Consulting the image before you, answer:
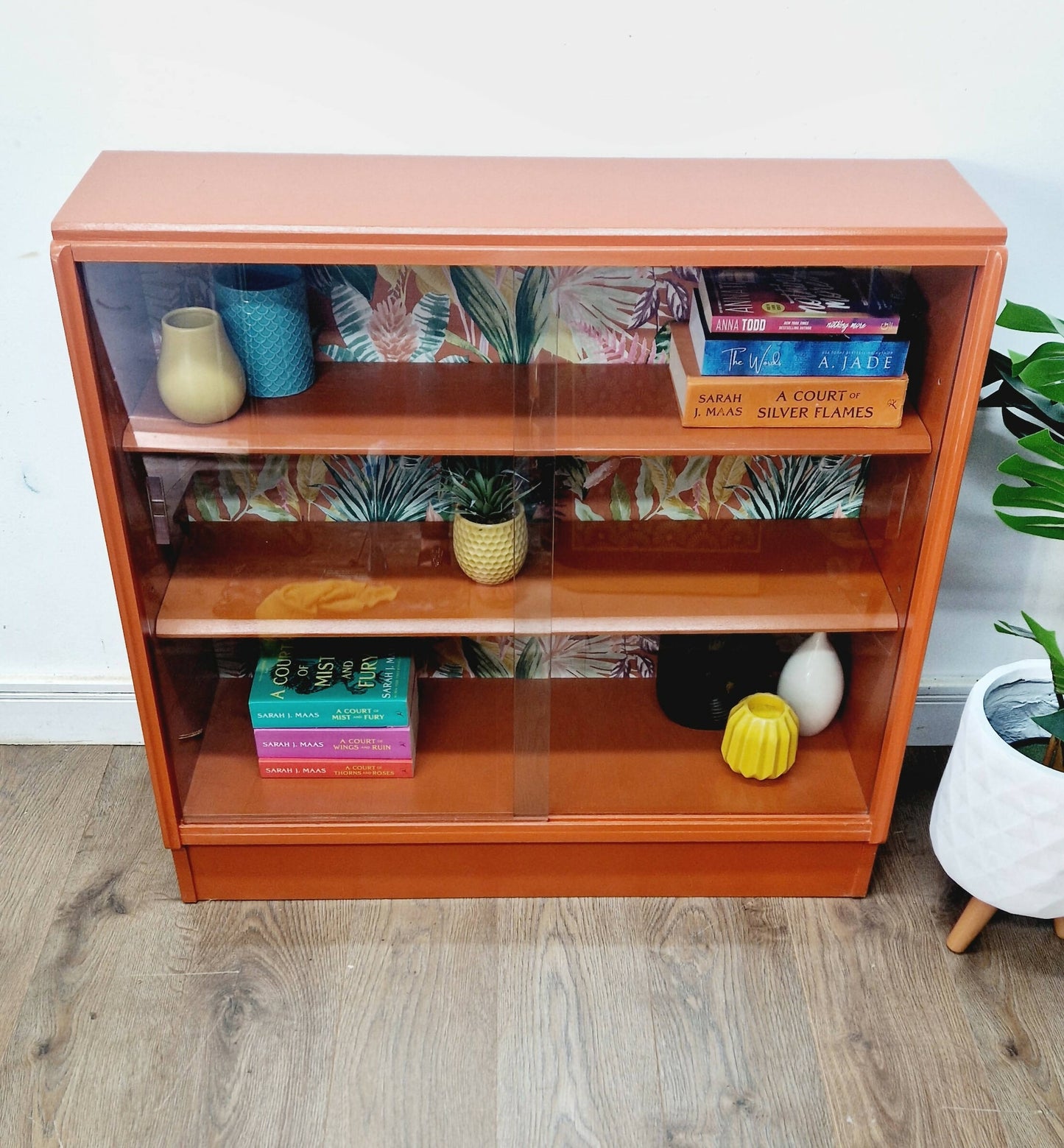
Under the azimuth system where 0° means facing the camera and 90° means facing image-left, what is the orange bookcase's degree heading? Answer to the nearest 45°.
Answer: approximately 0°

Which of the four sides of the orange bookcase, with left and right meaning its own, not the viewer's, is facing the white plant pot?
left

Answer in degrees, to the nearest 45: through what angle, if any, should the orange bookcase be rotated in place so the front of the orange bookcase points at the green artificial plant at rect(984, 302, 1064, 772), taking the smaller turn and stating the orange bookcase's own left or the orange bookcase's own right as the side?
approximately 90° to the orange bookcase's own left
